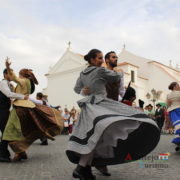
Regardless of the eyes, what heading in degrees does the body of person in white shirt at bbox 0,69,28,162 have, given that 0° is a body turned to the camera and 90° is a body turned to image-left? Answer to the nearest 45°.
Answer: approximately 270°

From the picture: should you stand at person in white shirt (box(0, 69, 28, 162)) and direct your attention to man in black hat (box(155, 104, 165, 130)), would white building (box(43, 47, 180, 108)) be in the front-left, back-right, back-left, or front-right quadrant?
front-left

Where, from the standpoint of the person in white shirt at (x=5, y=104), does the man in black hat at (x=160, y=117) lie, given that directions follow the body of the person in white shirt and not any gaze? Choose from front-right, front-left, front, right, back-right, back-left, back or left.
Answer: front-left

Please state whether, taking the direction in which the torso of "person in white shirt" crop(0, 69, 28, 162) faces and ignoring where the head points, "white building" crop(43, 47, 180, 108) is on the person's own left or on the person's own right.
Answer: on the person's own left
